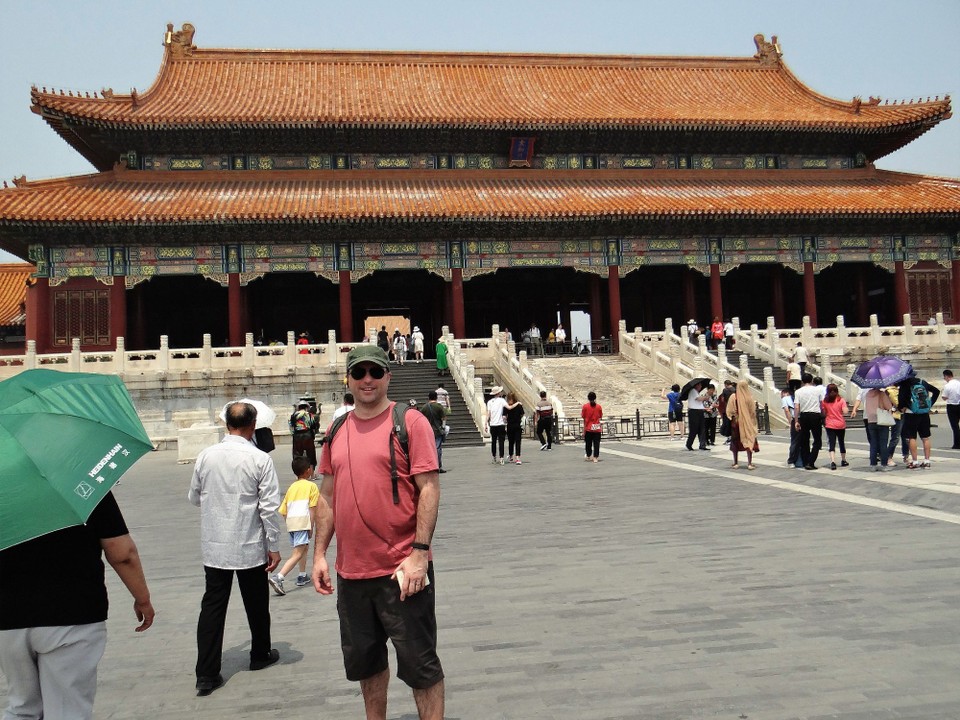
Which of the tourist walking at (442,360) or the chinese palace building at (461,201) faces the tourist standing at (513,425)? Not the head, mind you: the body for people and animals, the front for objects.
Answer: the chinese palace building

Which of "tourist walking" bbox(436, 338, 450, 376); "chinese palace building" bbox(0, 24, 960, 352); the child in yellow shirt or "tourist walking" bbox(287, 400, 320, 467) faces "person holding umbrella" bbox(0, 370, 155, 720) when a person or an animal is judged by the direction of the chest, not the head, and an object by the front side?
the chinese palace building

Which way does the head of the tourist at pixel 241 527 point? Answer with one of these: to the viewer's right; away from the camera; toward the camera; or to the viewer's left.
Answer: away from the camera

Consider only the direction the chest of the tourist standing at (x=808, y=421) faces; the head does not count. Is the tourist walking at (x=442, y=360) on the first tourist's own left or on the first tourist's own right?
on the first tourist's own left

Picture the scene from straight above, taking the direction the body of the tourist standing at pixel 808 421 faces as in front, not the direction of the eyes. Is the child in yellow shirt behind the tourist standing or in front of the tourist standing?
behind

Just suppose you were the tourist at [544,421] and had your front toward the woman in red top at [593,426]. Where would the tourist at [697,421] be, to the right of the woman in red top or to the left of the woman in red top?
left
